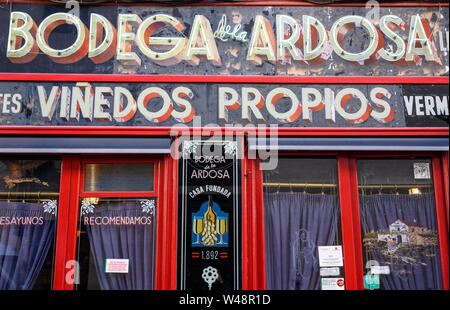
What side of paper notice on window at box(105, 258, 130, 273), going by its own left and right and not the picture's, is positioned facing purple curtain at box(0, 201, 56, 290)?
right

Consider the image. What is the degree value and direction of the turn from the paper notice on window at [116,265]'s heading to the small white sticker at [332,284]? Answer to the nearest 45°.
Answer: approximately 90° to its left

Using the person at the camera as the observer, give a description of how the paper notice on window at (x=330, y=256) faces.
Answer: facing the viewer

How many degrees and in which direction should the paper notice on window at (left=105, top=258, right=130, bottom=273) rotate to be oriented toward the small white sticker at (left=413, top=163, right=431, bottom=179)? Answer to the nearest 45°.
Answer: approximately 90° to its left

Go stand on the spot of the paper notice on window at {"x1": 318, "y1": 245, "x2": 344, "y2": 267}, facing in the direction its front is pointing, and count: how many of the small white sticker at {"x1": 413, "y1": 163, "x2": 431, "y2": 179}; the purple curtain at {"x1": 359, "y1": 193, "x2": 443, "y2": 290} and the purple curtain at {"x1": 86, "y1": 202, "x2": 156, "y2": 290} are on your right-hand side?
1

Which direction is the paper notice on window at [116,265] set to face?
toward the camera

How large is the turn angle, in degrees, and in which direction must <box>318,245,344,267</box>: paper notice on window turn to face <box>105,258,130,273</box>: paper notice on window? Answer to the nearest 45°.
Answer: approximately 90° to its right

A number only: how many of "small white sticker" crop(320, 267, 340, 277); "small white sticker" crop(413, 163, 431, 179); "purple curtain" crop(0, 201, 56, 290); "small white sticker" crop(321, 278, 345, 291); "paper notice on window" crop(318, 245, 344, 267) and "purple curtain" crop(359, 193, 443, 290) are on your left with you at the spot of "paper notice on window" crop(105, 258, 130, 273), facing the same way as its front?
5

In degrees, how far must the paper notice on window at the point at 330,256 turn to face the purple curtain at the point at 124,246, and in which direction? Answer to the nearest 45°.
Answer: approximately 90° to its right

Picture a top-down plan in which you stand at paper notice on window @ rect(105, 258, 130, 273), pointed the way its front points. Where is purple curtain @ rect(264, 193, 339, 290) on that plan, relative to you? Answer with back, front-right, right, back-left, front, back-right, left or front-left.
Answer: left

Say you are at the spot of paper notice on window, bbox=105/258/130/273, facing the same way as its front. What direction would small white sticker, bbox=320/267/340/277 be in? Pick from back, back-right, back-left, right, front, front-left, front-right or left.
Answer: left

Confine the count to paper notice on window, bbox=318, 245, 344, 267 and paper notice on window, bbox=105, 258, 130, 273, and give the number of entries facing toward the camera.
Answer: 2

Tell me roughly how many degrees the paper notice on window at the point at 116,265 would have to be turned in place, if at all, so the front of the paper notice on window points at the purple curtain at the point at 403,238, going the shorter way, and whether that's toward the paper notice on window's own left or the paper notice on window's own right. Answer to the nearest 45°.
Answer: approximately 90° to the paper notice on window's own left
